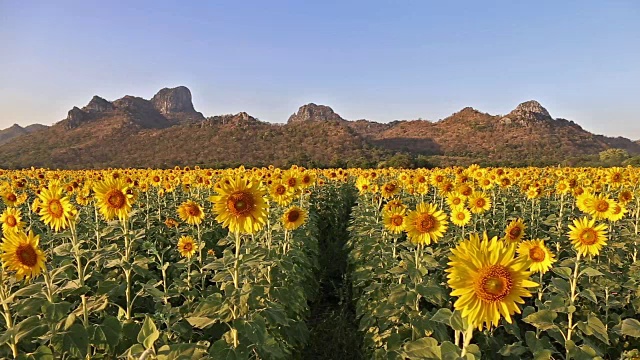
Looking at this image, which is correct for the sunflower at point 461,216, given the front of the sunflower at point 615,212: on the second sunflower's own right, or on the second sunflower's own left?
on the second sunflower's own right

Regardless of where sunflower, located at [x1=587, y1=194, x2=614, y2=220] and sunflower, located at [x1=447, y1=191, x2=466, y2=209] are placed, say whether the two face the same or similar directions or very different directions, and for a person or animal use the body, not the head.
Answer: same or similar directions

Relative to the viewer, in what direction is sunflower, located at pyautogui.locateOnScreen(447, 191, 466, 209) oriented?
toward the camera

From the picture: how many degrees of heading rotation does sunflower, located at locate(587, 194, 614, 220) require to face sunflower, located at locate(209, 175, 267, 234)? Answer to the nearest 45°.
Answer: approximately 45° to its right

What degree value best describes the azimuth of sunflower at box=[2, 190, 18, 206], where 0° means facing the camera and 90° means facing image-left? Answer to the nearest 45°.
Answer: approximately 0°

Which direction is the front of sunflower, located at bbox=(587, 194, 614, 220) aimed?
toward the camera

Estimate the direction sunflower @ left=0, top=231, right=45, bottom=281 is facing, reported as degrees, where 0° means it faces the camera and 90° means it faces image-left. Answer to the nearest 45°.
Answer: approximately 315°

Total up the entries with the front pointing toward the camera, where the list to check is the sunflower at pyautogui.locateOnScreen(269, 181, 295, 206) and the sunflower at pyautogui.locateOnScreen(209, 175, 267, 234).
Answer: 2

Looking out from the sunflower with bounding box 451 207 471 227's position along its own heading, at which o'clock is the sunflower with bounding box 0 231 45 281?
the sunflower with bounding box 0 231 45 281 is roughly at 1 o'clock from the sunflower with bounding box 451 207 471 227.

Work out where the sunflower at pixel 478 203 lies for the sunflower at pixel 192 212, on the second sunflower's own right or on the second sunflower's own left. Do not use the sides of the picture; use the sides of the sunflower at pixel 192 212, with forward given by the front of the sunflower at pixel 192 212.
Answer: on the second sunflower's own left

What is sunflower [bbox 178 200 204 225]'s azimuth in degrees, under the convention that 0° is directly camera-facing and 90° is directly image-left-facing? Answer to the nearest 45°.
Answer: approximately 0°

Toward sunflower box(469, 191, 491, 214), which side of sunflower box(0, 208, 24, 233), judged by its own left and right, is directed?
left

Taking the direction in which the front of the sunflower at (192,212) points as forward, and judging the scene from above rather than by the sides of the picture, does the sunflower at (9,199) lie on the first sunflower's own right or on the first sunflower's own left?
on the first sunflower's own right

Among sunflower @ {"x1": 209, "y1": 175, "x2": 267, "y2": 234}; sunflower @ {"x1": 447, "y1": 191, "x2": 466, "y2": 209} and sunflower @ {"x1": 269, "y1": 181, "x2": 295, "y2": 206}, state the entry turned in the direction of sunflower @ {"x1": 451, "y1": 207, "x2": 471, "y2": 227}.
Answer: sunflower @ {"x1": 447, "y1": 191, "x2": 466, "y2": 209}

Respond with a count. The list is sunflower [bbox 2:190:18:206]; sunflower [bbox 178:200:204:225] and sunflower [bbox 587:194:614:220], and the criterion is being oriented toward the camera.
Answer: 3

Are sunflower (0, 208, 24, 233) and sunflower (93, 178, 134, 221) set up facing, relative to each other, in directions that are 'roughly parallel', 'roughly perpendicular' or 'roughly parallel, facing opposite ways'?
roughly parallel
